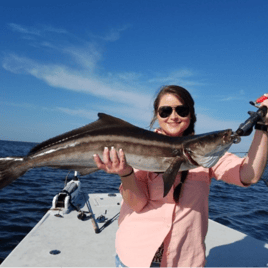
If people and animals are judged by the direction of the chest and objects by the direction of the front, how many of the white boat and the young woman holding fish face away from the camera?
1

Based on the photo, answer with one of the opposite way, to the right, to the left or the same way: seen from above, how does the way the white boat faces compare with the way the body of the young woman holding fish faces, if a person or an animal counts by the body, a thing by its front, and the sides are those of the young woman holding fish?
the opposite way

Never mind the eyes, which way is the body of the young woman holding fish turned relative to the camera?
toward the camera

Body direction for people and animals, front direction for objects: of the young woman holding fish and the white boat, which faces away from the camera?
the white boat

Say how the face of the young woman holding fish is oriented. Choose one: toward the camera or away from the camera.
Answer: toward the camera

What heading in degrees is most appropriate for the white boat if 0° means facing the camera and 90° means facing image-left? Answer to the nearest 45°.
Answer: approximately 180°
